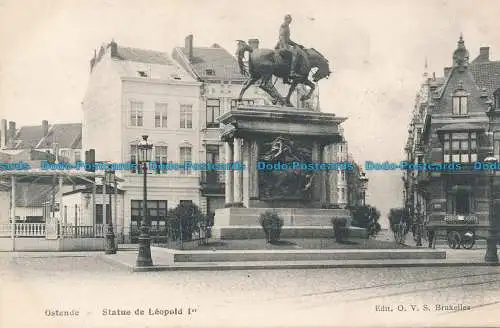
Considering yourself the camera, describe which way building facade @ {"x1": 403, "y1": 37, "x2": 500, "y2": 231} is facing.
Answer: facing the viewer

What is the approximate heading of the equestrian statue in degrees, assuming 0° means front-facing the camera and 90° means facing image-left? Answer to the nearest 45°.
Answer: approximately 270°

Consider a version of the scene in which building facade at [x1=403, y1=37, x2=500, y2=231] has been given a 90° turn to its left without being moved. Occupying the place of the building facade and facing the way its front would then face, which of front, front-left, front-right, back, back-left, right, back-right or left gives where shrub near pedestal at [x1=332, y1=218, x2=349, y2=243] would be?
right

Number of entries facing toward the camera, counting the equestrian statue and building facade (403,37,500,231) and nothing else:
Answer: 1

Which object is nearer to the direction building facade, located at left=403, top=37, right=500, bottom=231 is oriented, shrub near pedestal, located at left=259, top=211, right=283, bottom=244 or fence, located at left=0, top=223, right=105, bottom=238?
the shrub near pedestal

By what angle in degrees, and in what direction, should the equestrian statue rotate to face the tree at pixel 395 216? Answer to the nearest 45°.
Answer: approximately 45° to its left

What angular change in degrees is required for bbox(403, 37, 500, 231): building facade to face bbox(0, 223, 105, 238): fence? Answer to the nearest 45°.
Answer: approximately 45° to its right

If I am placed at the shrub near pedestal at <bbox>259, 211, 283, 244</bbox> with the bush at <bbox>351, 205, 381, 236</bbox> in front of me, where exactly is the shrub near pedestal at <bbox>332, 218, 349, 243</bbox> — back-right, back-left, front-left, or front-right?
front-right

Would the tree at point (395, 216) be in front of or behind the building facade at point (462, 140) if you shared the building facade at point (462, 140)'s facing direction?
in front

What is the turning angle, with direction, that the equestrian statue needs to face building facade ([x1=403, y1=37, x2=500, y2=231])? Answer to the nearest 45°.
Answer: approximately 45° to its left

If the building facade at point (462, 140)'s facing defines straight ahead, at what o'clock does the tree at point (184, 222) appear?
The tree is roughly at 1 o'clock from the building facade.

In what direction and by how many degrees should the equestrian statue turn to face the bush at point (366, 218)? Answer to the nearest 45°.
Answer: approximately 45° to its left

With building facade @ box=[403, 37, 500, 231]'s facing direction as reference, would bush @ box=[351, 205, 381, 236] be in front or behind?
in front
